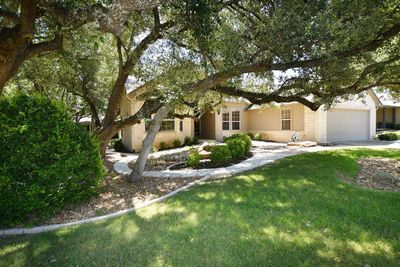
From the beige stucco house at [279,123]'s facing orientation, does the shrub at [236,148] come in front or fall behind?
in front

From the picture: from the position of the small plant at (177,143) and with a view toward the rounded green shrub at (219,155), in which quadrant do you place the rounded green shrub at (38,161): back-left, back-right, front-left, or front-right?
front-right

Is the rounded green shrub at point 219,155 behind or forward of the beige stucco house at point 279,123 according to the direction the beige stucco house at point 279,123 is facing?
forward

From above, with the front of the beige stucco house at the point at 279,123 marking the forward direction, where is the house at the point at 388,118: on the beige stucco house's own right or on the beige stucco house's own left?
on the beige stucco house's own left

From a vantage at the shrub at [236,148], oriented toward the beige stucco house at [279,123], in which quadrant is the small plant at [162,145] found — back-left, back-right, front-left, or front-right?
front-left

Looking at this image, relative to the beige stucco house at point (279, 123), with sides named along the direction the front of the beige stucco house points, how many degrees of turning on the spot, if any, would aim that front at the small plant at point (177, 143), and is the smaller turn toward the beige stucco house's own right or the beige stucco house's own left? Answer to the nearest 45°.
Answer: approximately 45° to the beige stucco house's own right

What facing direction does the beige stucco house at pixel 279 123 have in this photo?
toward the camera

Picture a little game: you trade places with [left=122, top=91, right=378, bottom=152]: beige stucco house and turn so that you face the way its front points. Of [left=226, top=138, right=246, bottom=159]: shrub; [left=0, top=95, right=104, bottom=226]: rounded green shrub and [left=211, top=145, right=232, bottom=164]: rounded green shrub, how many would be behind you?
0

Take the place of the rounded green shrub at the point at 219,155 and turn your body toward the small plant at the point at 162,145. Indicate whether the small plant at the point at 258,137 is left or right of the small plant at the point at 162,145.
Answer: right

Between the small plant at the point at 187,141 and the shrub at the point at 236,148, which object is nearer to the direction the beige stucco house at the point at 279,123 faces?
the shrub
